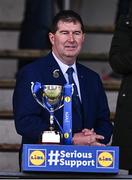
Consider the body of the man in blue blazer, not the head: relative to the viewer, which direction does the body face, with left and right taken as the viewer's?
facing the viewer and to the right of the viewer
